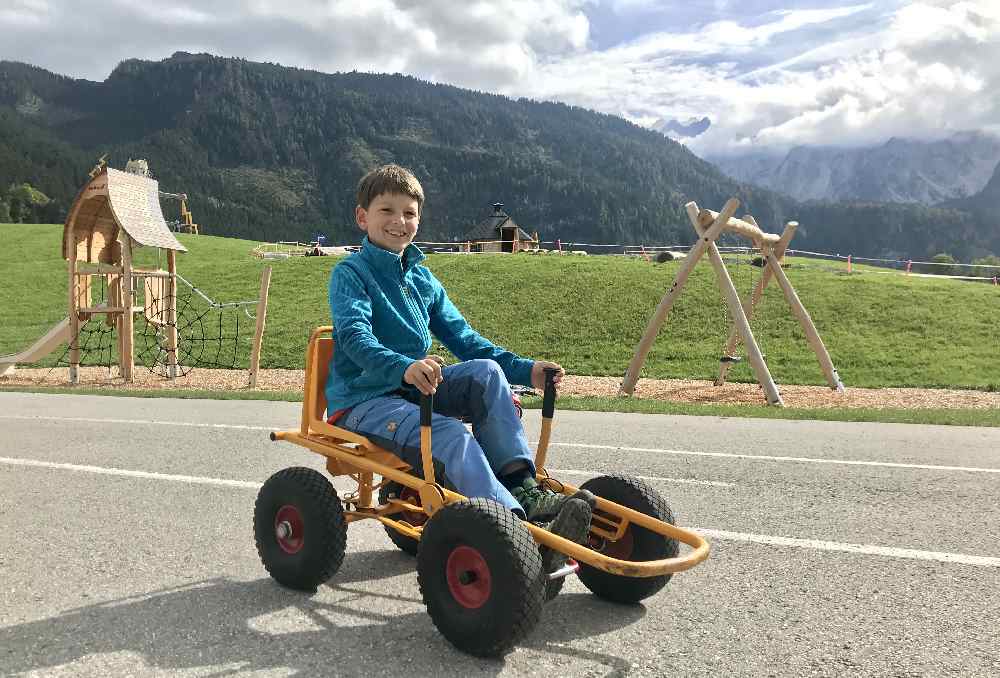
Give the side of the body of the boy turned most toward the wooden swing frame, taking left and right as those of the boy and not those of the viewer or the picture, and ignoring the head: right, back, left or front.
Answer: left

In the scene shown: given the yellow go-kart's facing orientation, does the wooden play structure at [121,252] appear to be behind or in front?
behind

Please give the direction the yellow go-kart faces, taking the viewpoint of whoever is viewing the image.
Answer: facing the viewer and to the right of the viewer

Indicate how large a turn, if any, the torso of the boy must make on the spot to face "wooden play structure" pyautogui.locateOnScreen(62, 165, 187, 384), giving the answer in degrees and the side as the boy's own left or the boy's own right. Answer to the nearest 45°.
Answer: approximately 180°

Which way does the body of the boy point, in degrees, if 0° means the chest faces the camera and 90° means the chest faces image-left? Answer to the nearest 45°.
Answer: approximately 315°
